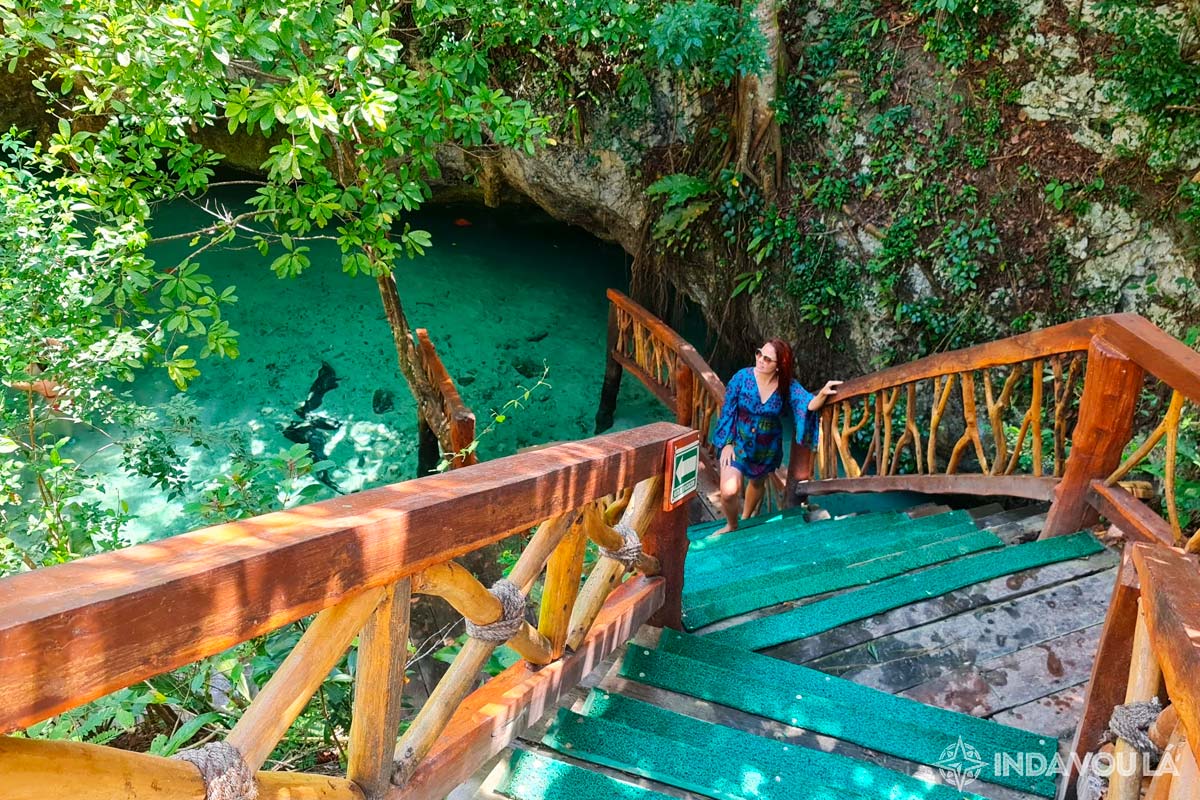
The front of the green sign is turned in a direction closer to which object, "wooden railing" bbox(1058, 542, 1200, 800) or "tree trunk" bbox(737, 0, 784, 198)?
the wooden railing

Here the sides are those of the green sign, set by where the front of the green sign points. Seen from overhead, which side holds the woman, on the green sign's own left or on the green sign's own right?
on the green sign's own left

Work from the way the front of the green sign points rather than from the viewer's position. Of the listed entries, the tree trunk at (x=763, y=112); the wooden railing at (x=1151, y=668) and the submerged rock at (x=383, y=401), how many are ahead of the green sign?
1

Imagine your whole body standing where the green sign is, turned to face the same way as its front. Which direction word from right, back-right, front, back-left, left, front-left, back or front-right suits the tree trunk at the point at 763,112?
back-left

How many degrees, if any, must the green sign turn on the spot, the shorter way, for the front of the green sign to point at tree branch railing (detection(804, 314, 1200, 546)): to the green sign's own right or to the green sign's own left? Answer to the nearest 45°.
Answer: approximately 90° to the green sign's own left

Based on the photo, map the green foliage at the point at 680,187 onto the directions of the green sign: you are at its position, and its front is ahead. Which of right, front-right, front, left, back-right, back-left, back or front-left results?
back-left

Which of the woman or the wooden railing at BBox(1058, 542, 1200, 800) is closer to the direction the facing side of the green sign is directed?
the wooden railing

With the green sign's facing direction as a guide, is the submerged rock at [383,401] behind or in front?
behind
